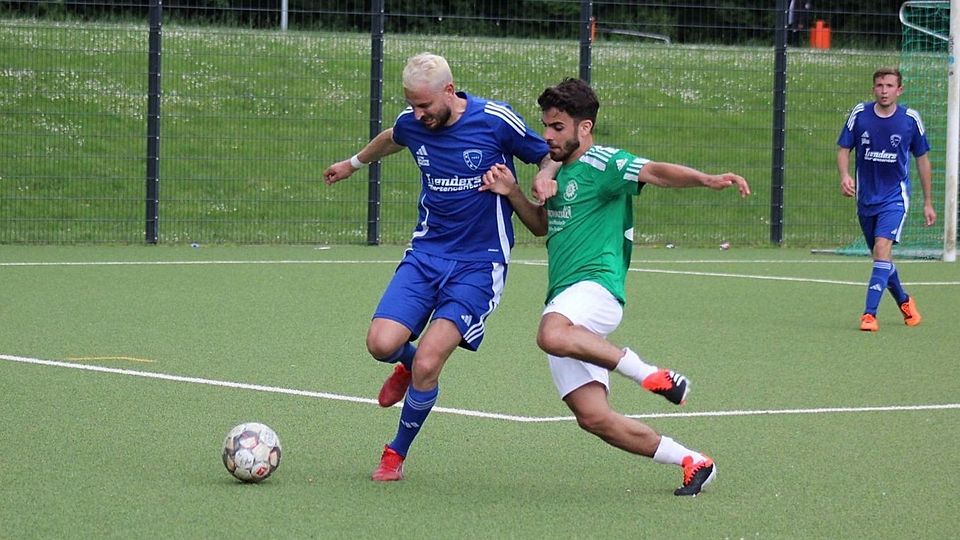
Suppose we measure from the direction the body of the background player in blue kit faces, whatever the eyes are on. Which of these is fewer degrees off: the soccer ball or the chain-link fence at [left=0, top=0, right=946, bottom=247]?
the soccer ball

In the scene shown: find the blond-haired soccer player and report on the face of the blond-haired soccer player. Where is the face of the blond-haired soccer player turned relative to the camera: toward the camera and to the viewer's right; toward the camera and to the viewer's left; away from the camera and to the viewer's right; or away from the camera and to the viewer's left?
toward the camera and to the viewer's left

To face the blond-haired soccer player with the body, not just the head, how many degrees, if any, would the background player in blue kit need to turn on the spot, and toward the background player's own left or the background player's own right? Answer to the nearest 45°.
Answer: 0° — they already face them

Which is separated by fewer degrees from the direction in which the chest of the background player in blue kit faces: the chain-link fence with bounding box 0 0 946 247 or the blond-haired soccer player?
the blond-haired soccer player

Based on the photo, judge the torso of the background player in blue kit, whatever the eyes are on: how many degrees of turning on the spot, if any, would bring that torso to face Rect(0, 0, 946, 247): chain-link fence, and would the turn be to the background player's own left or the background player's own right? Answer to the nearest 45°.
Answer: approximately 135° to the background player's own right

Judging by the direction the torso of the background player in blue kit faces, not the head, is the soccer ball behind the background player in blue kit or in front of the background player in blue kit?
in front

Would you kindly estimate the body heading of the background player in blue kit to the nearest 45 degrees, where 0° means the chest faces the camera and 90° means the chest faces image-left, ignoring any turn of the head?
approximately 0°

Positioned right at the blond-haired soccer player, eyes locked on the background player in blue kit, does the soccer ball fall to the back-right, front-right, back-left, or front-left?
back-left

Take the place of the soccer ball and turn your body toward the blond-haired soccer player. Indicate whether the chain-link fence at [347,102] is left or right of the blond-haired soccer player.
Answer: left
